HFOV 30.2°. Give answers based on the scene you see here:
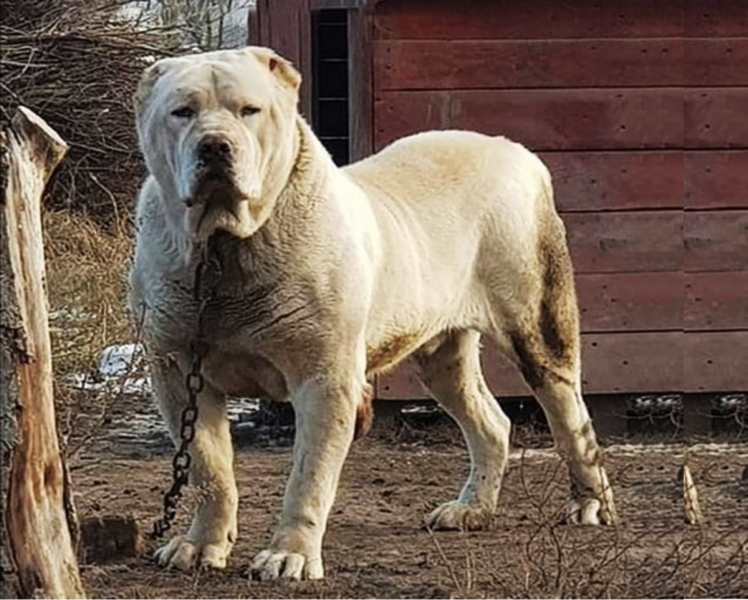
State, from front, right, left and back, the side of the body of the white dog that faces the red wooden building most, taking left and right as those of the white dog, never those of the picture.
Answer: back

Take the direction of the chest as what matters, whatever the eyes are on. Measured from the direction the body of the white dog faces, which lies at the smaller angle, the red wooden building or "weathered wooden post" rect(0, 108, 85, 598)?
the weathered wooden post

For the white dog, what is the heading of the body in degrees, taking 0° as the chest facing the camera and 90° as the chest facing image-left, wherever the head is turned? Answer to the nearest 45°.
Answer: approximately 45°
